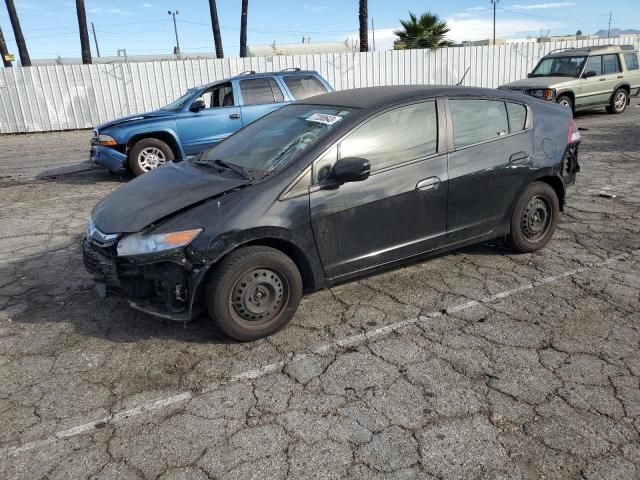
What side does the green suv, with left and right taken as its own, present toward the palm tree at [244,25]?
right

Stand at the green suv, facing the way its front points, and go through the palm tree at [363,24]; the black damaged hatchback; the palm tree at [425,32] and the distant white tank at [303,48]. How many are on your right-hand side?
3

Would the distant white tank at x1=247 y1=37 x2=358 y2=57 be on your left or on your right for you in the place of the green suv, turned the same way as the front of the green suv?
on your right

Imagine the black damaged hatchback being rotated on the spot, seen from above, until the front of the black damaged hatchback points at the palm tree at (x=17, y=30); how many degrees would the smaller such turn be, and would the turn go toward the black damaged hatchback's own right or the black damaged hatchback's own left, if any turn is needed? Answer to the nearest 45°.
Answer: approximately 90° to the black damaged hatchback's own right

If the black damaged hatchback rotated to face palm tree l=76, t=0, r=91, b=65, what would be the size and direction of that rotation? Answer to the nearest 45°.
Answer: approximately 90° to its right

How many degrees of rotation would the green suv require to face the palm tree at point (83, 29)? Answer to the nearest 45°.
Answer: approximately 45° to its right

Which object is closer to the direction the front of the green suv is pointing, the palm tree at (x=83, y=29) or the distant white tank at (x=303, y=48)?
the palm tree

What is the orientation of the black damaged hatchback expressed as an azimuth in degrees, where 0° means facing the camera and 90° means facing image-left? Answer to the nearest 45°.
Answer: approximately 45°

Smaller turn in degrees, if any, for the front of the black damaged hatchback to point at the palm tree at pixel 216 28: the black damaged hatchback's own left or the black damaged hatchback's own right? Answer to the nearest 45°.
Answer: approximately 135° to the black damaged hatchback's own right
